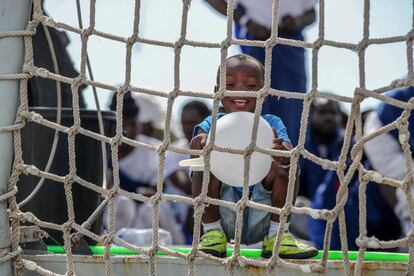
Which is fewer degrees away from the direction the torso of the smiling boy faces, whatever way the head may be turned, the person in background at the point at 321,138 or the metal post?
the metal post

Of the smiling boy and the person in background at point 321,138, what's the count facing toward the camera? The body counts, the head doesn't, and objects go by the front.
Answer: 2

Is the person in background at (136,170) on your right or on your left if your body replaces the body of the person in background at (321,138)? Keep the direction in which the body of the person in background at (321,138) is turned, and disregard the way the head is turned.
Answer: on your right

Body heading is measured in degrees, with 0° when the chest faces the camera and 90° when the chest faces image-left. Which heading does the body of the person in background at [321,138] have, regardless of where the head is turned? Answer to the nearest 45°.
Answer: approximately 0°

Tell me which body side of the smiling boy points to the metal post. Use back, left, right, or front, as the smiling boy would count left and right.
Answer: right

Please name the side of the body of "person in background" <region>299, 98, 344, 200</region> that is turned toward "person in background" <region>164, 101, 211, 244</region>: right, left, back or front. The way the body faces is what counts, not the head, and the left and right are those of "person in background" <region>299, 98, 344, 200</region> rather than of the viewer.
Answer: right

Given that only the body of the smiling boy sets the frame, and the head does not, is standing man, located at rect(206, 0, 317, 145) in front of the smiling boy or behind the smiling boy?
behind

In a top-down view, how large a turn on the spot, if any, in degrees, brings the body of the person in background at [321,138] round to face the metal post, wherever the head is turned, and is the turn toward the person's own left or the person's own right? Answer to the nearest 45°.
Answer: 0° — they already face it
